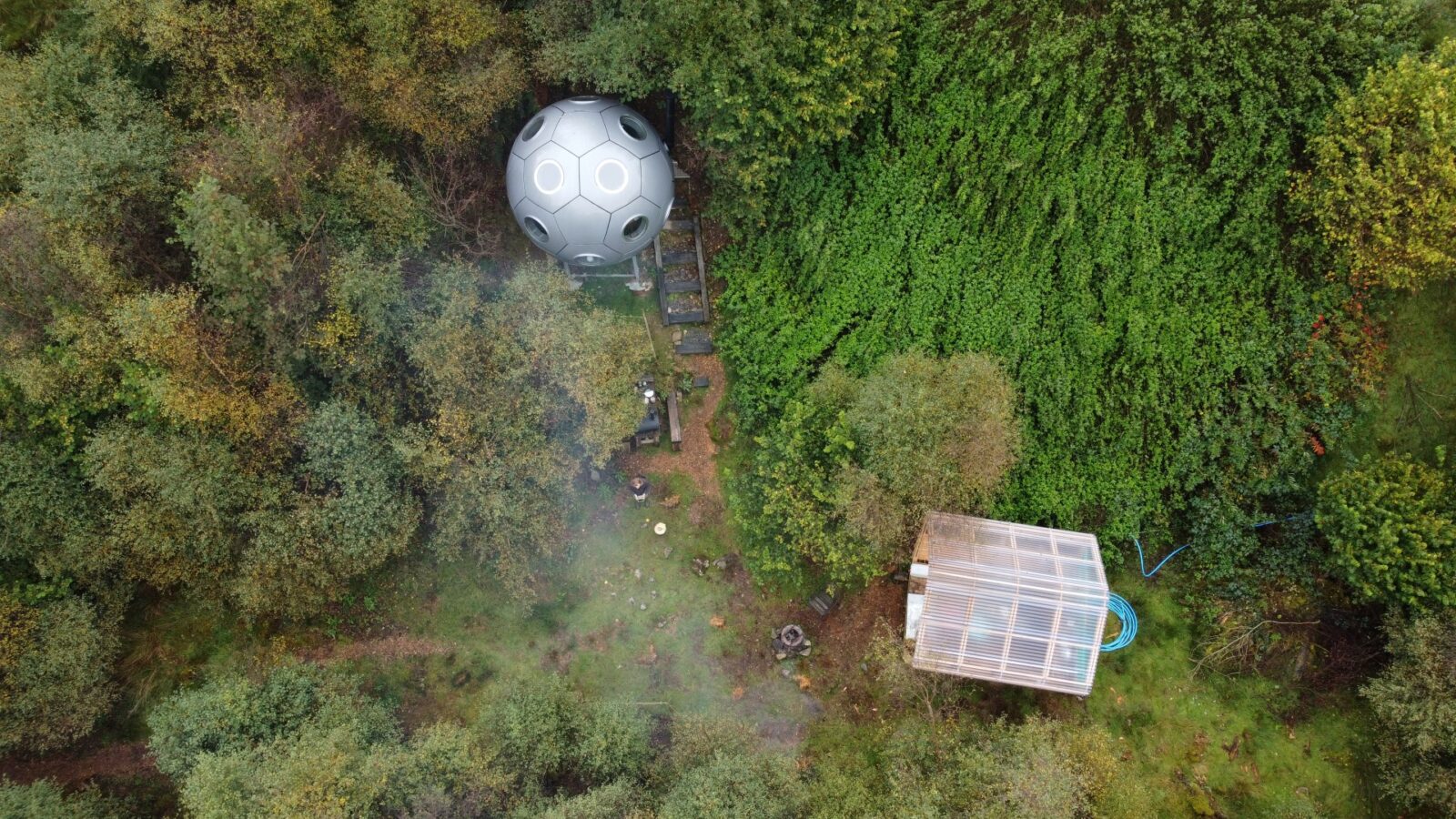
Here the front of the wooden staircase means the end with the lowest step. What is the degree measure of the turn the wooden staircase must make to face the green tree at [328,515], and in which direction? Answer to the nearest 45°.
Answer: approximately 45° to its right

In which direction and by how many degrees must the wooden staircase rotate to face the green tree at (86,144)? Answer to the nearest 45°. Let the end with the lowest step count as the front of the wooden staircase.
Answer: approximately 90° to its right

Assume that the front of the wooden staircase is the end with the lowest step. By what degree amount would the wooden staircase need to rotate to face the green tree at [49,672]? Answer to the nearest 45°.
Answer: approximately 45° to its right

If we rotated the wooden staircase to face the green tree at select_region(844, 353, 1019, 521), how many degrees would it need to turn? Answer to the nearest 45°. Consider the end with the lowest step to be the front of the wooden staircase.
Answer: approximately 45° to its left

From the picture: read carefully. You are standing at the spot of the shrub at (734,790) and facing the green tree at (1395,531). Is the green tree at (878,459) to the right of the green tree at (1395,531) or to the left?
left

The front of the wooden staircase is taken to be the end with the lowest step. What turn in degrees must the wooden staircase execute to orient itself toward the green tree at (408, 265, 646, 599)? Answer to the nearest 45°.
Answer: approximately 45° to its right

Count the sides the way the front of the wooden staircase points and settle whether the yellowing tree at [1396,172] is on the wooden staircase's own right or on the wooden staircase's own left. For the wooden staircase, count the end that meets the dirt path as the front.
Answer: on the wooden staircase's own left

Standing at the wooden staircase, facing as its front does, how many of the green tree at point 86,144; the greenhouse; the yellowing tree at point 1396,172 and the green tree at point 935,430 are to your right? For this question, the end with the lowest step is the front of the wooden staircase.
1

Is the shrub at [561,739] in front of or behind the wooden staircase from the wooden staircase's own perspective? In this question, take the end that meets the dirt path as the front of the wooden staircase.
in front

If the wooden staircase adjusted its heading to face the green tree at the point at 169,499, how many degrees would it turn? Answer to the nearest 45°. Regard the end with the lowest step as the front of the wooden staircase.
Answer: approximately 45° to its right

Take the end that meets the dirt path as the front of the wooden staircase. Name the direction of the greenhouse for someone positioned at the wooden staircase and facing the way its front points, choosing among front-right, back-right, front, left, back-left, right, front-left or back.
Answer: front-left

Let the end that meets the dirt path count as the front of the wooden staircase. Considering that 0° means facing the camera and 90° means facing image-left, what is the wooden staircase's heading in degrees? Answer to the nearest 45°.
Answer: approximately 0°

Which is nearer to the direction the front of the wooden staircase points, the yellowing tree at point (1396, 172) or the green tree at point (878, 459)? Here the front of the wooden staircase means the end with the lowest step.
the green tree
